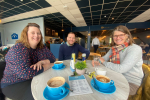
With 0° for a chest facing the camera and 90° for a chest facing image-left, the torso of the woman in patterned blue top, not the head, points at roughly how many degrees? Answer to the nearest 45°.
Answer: approximately 315°

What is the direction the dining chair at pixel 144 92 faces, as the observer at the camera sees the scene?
facing to the left of the viewer

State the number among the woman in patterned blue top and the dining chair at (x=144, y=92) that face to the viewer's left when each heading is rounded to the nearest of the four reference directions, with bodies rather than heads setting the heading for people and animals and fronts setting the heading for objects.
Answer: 1
